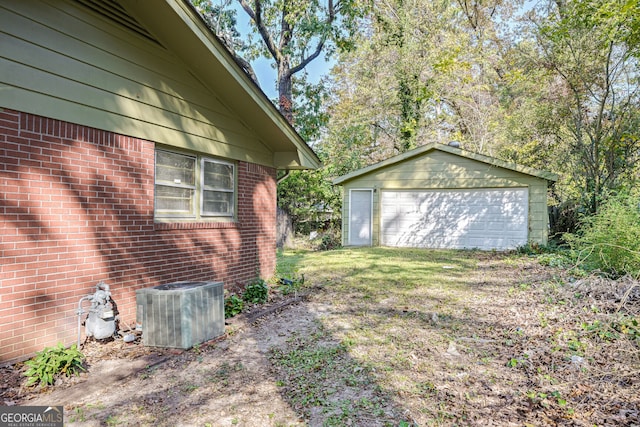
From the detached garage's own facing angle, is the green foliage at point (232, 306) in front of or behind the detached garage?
in front

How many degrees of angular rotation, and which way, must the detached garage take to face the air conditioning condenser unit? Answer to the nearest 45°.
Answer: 0° — it already faces it

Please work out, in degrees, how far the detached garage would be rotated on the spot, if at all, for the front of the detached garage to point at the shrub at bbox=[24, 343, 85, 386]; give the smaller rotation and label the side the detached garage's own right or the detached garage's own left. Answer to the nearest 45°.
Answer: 0° — it already faces it

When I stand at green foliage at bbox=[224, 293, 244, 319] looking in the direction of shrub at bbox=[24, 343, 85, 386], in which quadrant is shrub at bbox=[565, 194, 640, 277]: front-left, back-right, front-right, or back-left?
back-left

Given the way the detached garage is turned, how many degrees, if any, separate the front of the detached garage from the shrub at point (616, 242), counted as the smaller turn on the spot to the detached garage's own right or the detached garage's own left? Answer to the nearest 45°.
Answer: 0° — it already faces it

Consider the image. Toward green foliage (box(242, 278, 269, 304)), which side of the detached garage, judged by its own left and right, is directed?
front

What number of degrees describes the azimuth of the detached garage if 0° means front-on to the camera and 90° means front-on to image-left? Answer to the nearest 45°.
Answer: approximately 0°
